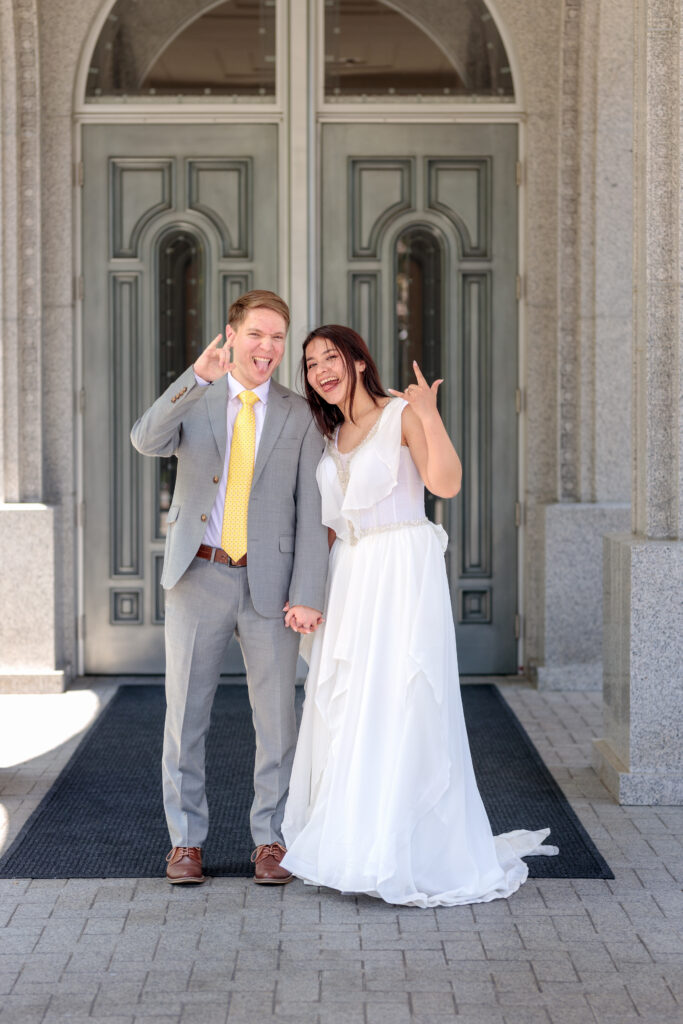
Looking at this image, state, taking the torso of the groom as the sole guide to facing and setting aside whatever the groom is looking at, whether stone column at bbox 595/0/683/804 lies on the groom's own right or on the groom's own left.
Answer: on the groom's own left

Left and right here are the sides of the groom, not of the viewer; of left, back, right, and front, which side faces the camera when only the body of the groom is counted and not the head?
front

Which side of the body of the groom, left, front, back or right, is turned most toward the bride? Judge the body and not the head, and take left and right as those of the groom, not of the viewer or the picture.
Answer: left

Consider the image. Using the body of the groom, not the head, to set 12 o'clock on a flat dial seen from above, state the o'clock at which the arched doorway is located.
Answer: The arched doorway is roughly at 6 o'clock from the groom.

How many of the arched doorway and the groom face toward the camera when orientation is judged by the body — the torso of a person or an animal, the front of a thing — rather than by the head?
2

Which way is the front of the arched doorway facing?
toward the camera

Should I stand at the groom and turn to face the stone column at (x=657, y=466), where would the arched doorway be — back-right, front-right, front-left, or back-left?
front-left

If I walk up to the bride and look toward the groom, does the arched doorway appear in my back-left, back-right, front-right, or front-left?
front-right

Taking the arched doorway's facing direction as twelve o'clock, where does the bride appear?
The bride is roughly at 12 o'clock from the arched doorway.

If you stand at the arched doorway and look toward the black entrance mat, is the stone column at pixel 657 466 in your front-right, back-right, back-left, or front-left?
front-left

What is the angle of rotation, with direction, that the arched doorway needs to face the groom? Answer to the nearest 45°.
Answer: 0° — it already faces them

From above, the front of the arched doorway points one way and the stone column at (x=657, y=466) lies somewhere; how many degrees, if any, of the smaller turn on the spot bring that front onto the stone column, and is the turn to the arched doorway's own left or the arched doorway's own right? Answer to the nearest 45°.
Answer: approximately 45° to the arched doorway's own left
